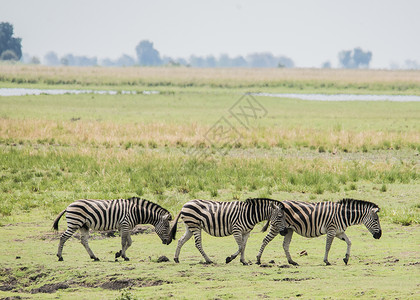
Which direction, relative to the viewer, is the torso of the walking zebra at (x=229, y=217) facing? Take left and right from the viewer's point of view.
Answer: facing to the right of the viewer

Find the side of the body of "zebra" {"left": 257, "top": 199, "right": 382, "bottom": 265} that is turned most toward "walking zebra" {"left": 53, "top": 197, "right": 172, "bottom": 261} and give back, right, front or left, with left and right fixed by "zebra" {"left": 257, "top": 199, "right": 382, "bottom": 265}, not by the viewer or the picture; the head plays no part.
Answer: back

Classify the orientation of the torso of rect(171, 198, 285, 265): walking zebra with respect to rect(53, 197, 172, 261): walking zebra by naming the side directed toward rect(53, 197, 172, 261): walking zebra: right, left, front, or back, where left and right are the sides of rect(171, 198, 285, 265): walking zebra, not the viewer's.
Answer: back

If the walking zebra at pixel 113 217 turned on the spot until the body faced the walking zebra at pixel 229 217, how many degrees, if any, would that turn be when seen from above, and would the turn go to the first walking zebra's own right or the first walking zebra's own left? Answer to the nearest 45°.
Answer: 0° — it already faces it

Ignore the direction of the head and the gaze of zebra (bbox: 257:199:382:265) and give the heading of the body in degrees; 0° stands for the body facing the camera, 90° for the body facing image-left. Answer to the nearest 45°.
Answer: approximately 270°

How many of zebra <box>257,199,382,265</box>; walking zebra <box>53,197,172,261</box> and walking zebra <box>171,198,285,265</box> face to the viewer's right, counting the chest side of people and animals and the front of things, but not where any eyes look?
3

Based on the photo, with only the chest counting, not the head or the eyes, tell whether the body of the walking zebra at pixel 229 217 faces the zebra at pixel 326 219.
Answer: yes

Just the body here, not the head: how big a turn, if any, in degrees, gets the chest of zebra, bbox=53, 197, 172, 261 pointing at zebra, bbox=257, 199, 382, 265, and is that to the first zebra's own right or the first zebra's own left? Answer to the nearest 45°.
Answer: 0° — it already faces it

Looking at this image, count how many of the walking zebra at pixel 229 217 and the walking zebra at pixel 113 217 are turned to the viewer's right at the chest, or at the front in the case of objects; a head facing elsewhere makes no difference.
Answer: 2

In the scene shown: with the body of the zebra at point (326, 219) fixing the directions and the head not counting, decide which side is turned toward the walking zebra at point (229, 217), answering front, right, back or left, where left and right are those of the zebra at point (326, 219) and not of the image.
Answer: back

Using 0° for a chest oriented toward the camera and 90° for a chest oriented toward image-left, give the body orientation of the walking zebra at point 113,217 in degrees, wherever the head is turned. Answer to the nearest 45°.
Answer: approximately 270°
